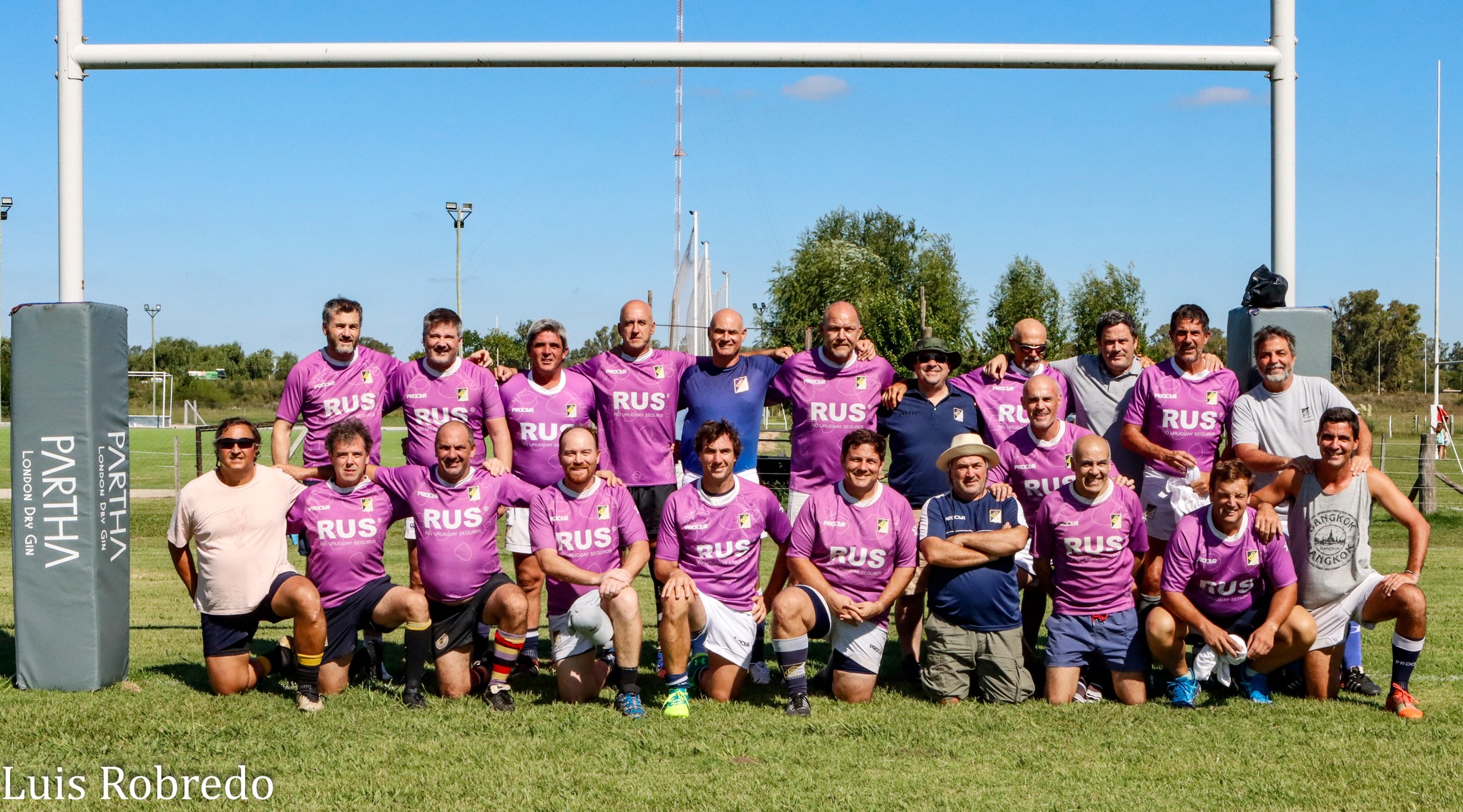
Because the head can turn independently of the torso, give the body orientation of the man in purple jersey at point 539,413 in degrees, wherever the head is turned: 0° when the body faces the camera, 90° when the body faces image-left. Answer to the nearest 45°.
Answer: approximately 0°

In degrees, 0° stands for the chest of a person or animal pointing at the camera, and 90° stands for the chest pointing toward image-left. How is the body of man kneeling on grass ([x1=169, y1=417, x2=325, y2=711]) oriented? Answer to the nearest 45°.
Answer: approximately 0°

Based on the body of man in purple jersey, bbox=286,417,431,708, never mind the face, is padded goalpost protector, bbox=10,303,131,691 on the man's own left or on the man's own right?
on the man's own right

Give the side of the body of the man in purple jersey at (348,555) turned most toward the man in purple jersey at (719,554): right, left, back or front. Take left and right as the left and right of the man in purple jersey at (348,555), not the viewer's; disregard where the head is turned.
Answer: left

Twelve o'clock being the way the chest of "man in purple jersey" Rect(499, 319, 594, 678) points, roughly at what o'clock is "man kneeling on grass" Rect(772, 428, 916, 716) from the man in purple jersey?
The man kneeling on grass is roughly at 10 o'clock from the man in purple jersey.
